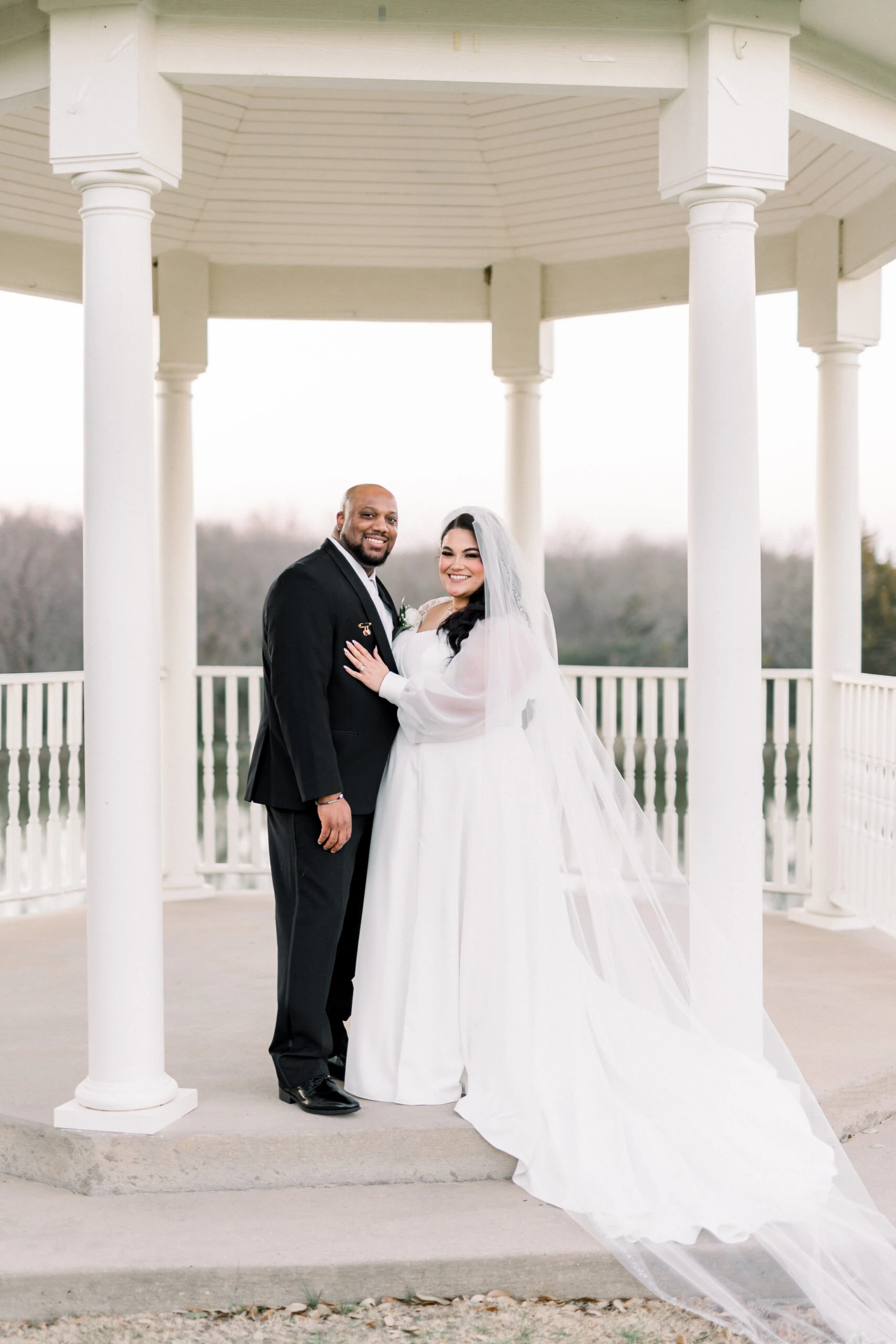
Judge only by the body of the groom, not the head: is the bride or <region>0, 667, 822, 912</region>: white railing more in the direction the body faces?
the bride

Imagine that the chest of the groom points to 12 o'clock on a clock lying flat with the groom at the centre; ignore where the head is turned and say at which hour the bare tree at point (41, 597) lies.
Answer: The bare tree is roughly at 7 o'clock from the groom.

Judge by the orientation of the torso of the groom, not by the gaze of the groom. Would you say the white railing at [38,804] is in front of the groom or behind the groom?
behind

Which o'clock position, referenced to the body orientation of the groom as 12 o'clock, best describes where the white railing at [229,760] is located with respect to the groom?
The white railing is roughly at 7 o'clock from the groom.

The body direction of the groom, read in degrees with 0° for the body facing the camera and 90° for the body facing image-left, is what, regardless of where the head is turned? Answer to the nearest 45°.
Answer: approximately 315°

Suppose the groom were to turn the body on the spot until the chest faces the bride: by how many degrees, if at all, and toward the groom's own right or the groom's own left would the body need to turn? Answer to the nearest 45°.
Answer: approximately 45° to the groom's own left
